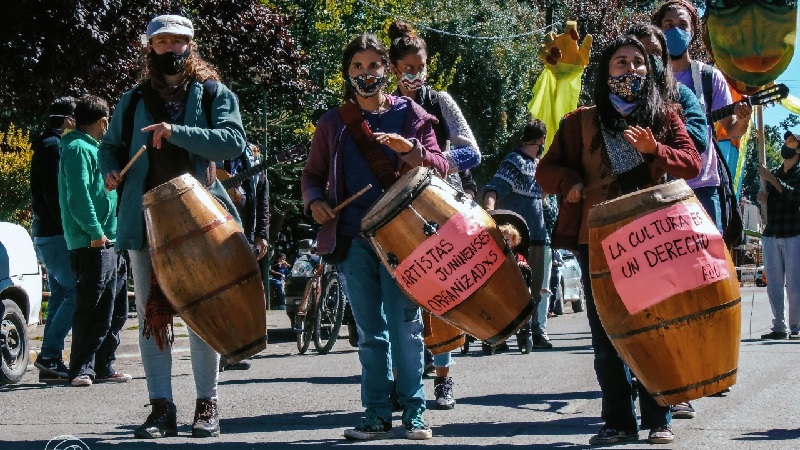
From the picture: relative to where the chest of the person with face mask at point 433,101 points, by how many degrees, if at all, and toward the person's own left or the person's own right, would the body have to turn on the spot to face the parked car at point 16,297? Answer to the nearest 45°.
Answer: approximately 135° to the person's own right

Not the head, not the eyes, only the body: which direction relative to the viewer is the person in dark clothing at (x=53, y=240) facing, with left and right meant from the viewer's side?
facing to the right of the viewer

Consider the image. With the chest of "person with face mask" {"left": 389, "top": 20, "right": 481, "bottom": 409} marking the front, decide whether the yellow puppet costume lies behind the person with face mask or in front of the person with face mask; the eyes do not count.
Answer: behind

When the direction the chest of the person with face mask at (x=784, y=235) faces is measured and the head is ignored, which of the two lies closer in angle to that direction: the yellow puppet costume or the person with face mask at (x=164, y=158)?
the person with face mask

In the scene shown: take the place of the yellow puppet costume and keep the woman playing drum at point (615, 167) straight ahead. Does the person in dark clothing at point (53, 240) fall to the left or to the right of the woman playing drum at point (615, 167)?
right

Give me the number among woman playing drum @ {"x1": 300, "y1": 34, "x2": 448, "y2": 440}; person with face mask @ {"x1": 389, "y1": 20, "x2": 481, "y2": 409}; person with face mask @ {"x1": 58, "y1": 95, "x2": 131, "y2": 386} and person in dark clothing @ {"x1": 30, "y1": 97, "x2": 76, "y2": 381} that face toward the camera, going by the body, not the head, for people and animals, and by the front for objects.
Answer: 2

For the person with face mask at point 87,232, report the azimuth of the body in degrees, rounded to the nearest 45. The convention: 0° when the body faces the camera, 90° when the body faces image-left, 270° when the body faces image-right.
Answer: approximately 270°

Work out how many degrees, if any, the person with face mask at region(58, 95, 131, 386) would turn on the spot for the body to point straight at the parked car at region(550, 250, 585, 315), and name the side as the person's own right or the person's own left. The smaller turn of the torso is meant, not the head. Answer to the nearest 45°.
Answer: approximately 45° to the person's own left

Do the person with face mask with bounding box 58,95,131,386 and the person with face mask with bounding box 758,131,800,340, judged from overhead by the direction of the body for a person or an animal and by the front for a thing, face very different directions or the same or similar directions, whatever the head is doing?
very different directions
